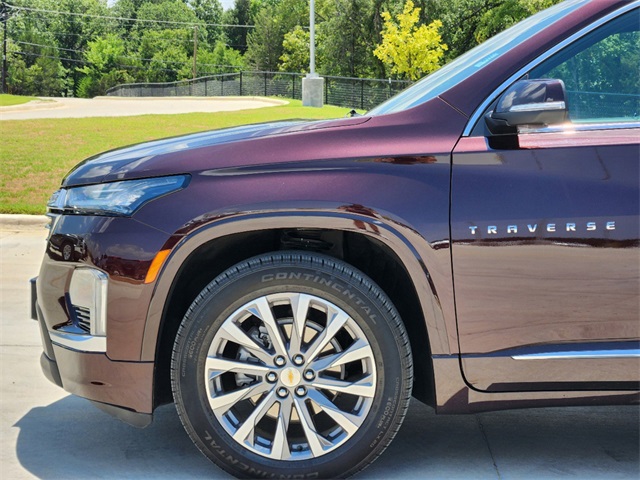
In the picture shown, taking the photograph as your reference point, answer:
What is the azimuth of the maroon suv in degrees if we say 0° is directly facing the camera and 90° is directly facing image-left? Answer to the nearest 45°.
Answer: approximately 90°

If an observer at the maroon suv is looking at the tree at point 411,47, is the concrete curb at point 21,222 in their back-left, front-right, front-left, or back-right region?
front-left

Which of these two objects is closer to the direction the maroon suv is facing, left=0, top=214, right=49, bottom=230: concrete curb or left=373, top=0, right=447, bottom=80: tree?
the concrete curb

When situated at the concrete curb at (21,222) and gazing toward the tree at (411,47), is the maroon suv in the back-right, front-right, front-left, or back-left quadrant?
back-right

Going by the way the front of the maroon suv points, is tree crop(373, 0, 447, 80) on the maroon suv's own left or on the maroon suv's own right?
on the maroon suv's own right

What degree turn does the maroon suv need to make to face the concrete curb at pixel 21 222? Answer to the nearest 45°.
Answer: approximately 45° to its right
